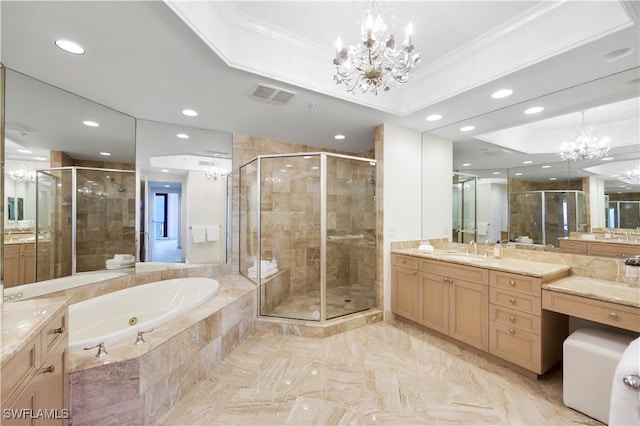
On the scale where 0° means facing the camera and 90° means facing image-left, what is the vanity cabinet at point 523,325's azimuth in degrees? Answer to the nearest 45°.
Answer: approximately 45°

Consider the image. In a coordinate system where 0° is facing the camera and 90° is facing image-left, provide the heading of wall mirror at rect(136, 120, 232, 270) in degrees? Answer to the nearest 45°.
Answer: approximately 0°

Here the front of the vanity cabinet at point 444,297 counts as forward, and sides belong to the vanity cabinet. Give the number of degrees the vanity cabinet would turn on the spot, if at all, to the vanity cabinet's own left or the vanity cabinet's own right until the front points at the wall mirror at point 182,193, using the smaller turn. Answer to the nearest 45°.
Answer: approximately 45° to the vanity cabinet's own right

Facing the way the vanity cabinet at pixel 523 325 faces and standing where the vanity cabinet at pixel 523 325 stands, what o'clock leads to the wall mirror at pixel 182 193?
The wall mirror is roughly at 1 o'clock from the vanity cabinet.

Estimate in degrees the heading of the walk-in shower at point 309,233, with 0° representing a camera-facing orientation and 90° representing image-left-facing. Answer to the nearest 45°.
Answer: approximately 0°

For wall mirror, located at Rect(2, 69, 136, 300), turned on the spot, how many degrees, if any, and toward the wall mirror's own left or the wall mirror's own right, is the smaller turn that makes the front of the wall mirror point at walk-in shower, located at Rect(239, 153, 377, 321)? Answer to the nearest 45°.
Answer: approximately 45° to the wall mirror's own left

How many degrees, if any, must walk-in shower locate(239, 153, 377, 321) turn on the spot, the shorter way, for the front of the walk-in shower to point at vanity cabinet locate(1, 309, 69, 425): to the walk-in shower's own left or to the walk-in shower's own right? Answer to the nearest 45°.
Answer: approximately 45° to the walk-in shower's own right

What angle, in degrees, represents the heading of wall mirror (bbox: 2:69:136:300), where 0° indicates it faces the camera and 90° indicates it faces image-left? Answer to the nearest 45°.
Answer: approximately 315°

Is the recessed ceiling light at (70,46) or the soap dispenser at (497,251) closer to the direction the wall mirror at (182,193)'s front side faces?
the recessed ceiling light

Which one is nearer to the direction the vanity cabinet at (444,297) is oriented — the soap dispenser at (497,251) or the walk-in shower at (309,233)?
the walk-in shower
